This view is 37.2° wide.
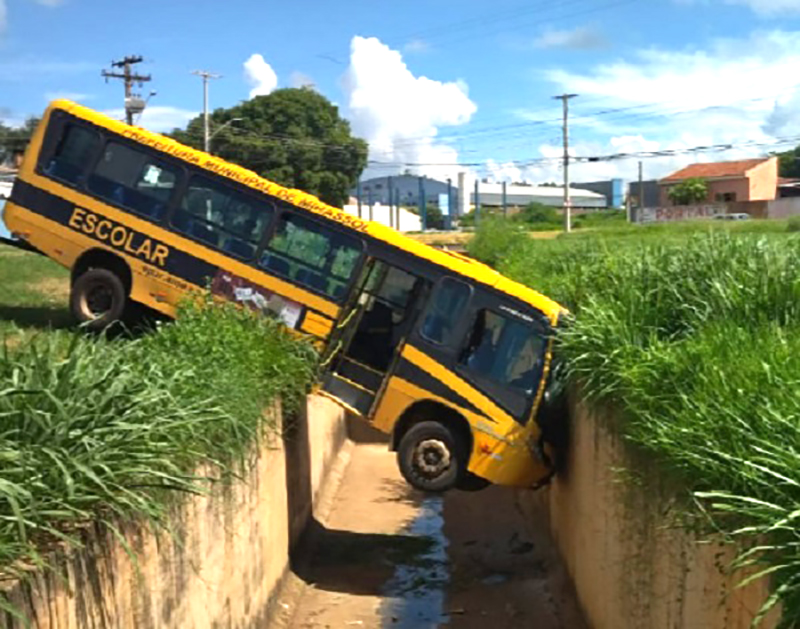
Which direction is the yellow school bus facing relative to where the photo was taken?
to the viewer's right

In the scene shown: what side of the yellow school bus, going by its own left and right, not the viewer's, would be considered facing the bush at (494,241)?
left
